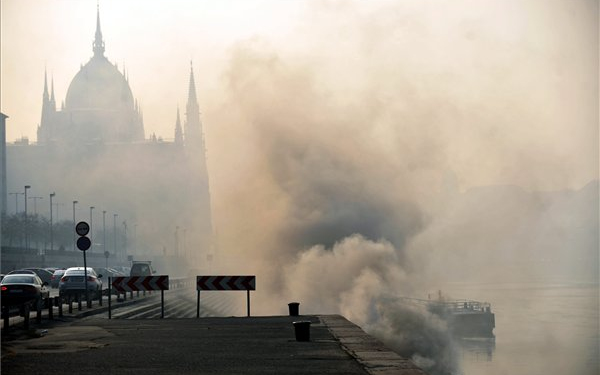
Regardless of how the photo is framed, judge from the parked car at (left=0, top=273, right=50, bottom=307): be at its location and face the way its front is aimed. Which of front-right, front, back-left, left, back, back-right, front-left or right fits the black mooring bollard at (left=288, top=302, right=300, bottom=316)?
back-right

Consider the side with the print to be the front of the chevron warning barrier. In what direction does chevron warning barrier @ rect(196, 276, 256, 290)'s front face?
toward the camera

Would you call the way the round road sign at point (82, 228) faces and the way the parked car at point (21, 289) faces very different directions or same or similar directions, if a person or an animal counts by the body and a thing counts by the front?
very different directions

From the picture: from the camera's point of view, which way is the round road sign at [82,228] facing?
toward the camera

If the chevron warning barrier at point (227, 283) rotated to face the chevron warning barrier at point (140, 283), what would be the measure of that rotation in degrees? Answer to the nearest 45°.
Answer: approximately 90° to its right

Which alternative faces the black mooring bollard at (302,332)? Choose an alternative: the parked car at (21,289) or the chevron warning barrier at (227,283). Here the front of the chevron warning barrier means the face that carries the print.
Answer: the chevron warning barrier

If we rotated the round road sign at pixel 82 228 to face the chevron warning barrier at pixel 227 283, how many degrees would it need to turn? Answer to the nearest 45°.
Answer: approximately 45° to its left

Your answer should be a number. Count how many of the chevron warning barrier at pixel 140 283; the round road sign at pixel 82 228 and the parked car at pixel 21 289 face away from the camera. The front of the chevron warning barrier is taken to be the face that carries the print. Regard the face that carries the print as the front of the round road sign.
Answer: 1

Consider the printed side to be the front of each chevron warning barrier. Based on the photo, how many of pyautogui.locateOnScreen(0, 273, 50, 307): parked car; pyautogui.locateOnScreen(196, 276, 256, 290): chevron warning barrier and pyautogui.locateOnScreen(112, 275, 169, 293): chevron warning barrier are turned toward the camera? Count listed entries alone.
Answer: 2

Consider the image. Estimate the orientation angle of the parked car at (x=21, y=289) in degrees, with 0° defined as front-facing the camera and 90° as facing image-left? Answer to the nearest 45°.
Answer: approximately 180°

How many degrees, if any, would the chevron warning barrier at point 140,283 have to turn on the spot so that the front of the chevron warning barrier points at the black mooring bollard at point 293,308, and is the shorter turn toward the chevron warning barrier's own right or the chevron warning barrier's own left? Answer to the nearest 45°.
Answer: approximately 45° to the chevron warning barrier's own left

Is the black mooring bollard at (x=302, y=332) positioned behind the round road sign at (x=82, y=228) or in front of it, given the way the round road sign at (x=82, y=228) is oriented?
in front

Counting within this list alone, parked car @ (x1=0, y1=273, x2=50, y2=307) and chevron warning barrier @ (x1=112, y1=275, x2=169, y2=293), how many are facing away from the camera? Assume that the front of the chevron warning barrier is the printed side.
1
